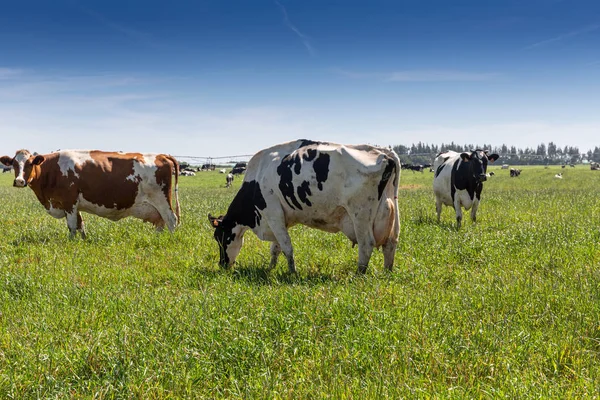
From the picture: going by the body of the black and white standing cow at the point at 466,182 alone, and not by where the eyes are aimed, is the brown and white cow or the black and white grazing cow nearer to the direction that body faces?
the black and white grazing cow

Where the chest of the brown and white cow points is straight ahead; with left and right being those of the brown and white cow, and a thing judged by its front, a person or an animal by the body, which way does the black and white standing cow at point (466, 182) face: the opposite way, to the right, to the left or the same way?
to the left

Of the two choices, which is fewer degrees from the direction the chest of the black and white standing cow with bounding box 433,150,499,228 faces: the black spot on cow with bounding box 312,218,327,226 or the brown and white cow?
the black spot on cow

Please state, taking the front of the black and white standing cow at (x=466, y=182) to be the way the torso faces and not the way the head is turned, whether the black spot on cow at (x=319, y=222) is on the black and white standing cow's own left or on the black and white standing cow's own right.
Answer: on the black and white standing cow's own right

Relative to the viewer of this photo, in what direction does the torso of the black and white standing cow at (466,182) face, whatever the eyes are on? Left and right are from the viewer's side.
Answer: facing the viewer and to the right of the viewer

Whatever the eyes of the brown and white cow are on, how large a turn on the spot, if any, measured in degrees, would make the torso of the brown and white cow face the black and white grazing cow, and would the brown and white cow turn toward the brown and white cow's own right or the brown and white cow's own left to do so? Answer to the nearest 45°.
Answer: approximately 135° to the brown and white cow's own left

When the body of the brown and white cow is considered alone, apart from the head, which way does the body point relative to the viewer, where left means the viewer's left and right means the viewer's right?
facing to the left of the viewer

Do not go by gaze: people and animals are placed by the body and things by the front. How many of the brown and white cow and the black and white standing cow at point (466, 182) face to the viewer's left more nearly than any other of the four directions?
1

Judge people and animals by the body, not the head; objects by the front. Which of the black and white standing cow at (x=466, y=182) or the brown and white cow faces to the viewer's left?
the brown and white cow

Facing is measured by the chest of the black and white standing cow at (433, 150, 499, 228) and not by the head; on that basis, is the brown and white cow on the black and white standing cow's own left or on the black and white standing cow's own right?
on the black and white standing cow's own right

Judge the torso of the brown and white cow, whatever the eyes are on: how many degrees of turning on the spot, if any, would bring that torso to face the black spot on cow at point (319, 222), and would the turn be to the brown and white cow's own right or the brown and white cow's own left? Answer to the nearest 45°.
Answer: approximately 135° to the brown and white cow's own left
